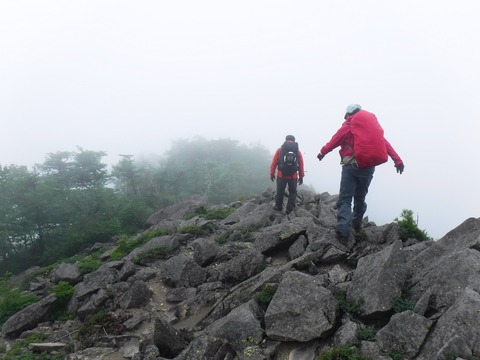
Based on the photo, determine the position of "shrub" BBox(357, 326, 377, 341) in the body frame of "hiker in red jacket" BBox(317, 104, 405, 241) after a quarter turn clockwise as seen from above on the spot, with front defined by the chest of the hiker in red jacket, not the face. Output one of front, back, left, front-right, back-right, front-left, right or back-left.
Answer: back-right

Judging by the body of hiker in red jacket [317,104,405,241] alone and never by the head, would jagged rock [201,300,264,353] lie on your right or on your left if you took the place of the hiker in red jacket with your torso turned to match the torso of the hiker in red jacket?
on your left

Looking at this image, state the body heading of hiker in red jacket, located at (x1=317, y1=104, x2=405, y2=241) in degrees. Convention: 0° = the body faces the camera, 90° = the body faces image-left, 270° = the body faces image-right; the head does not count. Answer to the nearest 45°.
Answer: approximately 135°

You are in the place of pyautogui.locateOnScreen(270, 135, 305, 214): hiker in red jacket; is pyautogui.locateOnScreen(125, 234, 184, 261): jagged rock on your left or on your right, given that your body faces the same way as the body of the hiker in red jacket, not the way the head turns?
on your left

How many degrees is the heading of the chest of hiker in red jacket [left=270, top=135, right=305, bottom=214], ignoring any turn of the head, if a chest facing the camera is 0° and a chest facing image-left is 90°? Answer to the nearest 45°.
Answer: approximately 180°

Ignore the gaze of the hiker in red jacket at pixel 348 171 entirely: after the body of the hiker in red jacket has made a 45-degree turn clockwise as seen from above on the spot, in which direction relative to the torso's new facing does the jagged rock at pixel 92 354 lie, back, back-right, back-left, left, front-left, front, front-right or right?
back-left

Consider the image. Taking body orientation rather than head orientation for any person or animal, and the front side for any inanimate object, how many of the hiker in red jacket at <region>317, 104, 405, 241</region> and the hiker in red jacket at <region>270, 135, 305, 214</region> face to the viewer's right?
0

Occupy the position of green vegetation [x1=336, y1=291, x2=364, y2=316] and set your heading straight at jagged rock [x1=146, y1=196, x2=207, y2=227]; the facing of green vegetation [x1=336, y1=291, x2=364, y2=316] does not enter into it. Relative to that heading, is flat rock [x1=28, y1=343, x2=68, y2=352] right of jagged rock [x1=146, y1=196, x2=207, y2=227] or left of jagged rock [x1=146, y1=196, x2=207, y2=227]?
left

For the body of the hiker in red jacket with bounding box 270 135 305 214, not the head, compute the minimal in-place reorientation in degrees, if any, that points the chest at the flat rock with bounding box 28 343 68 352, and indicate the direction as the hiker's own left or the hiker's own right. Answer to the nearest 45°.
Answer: approximately 135° to the hiker's own left

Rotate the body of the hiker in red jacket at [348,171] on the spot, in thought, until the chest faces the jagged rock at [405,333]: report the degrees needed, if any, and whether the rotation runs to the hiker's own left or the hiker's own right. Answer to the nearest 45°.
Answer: approximately 135° to the hiker's own left
